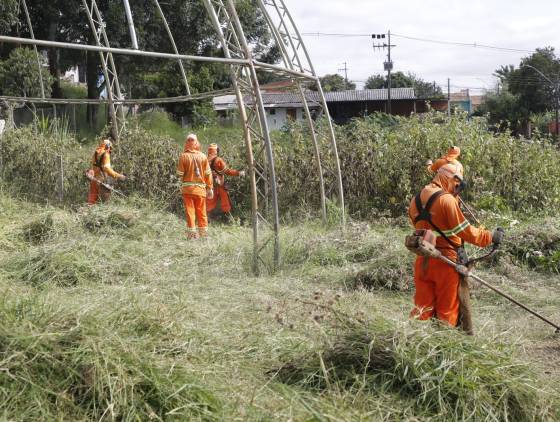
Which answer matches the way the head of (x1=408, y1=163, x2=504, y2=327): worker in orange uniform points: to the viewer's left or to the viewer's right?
to the viewer's right

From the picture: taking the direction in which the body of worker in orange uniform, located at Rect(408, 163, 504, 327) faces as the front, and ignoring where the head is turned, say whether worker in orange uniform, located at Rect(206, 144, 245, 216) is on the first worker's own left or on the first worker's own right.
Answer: on the first worker's own left

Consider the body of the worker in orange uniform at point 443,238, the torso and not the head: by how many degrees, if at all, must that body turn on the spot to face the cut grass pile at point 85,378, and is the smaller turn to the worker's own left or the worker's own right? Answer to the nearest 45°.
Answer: approximately 180°

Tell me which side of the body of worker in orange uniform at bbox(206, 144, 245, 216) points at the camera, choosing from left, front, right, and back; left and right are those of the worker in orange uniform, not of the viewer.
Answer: right

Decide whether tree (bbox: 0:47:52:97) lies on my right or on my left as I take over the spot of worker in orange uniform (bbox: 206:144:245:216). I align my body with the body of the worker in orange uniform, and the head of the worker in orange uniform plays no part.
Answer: on my left

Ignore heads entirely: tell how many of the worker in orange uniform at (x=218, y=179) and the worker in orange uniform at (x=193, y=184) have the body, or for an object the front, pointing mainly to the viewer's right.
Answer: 1
